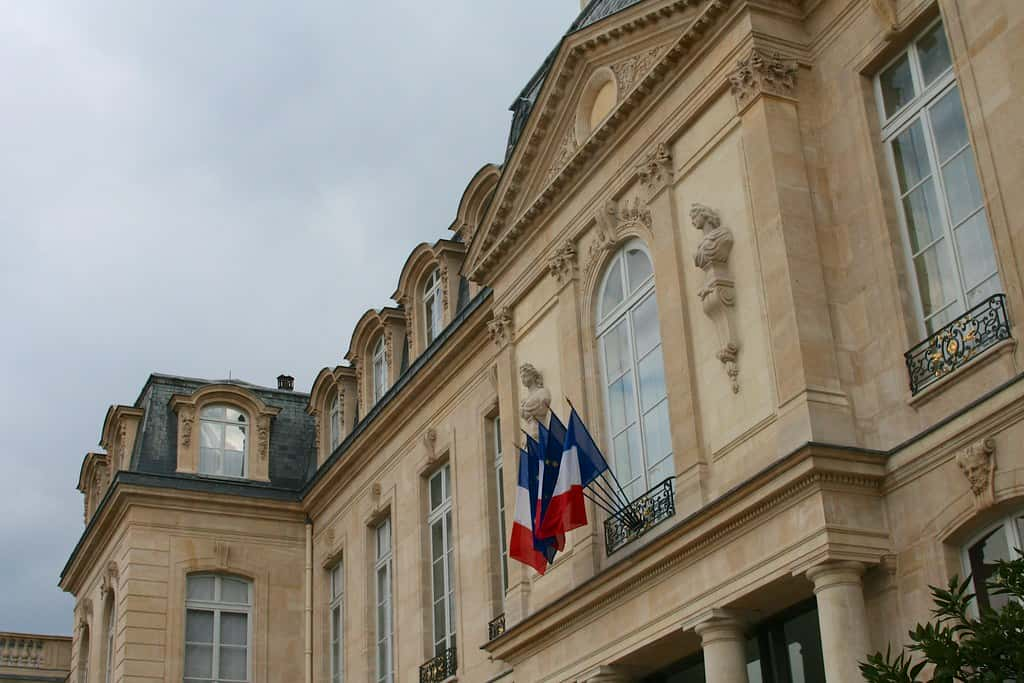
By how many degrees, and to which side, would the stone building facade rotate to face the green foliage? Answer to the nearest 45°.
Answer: approximately 45° to its left

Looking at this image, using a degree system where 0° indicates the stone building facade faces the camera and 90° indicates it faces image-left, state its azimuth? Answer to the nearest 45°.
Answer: approximately 45°
